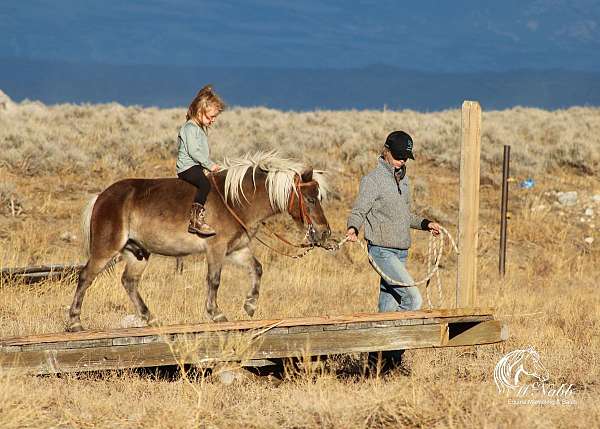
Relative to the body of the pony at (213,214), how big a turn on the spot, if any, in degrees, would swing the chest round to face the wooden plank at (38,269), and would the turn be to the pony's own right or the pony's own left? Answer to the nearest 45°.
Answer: approximately 135° to the pony's own left

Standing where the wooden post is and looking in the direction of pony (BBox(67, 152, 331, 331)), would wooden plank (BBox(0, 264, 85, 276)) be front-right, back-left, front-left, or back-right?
front-right

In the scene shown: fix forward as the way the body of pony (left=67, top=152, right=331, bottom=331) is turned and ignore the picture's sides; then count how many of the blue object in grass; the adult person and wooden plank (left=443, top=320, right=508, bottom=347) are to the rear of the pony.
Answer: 0

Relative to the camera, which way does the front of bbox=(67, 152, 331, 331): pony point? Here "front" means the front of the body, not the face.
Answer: to the viewer's right

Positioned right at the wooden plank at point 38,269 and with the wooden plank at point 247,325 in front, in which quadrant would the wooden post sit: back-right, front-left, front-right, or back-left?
front-left

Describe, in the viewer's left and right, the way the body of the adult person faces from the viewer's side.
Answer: facing the viewer and to the right of the viewer

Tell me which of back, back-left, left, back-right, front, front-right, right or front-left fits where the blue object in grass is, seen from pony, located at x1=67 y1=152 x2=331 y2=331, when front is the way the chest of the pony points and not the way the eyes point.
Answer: front-left

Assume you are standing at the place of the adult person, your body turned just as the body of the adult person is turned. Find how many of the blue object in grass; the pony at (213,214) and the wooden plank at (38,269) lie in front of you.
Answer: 0

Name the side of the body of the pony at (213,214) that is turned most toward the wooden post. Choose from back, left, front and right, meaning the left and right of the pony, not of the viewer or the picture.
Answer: front

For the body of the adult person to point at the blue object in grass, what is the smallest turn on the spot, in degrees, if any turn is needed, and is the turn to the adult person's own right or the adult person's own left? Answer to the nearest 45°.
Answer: approximately 135° to the adult person's own left
